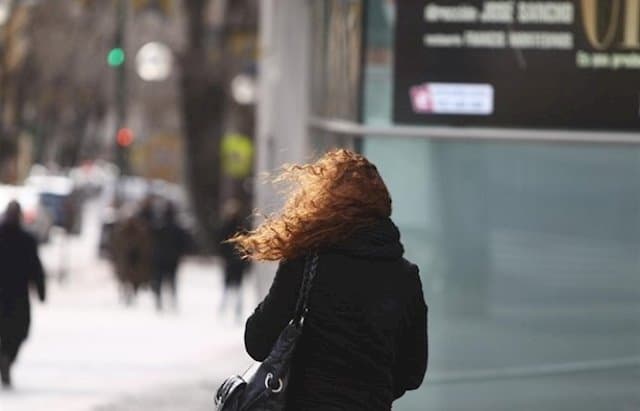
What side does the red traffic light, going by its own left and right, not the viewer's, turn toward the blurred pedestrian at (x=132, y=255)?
front

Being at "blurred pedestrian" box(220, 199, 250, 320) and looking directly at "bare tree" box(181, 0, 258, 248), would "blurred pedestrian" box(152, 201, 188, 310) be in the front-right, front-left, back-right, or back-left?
front-left

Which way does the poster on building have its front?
toward the camera

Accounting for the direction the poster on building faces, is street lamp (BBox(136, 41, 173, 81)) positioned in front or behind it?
behind

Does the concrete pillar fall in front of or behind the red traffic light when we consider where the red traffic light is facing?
in front

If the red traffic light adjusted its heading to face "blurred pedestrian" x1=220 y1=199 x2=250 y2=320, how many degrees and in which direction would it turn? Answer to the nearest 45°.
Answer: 0° — it already faces them

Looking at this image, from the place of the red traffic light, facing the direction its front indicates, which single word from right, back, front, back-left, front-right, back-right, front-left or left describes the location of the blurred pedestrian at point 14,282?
front

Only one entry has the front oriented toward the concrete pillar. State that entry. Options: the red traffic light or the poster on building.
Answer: the red traffic light
